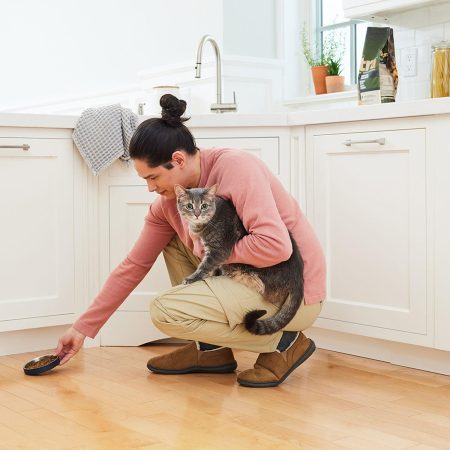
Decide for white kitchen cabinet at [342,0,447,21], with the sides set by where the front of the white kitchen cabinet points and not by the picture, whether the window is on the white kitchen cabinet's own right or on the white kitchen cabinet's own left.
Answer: on the white kitchen cabinet's own right

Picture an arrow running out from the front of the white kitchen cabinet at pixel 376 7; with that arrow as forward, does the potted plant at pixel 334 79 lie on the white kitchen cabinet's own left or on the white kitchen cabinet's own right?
on the white kitchen cabinet's own right

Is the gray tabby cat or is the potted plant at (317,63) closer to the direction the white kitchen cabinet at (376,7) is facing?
the gray tabby cat

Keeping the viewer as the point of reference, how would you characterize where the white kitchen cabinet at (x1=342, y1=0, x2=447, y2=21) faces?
facing the viewer and to the left of the viewer

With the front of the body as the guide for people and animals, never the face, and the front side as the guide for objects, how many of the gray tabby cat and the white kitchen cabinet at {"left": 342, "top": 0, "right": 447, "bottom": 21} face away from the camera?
0
